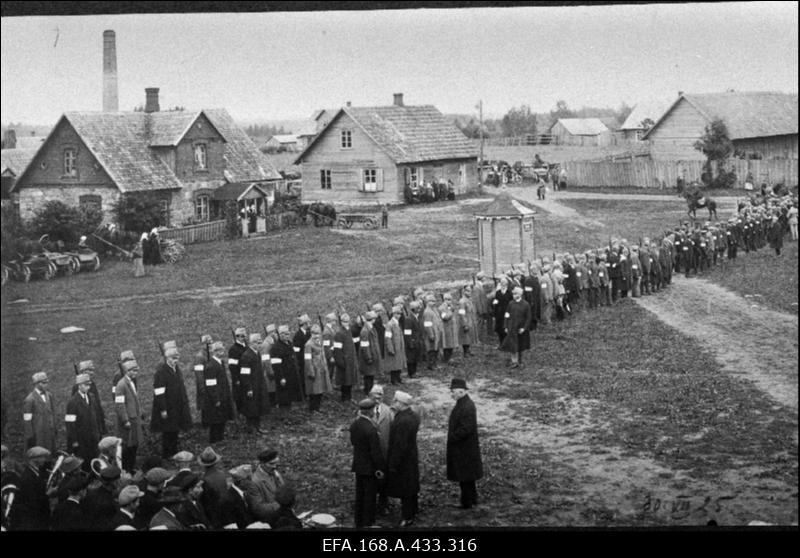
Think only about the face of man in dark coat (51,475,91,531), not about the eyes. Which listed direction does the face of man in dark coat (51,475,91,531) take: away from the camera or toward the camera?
away from the camera

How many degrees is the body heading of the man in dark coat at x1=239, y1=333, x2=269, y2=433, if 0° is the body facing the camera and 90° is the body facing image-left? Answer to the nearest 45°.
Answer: approximately 315°

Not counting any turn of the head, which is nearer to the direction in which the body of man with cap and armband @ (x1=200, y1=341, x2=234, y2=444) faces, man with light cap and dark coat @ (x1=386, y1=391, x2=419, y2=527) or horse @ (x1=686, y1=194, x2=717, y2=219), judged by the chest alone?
the man with light cap and dark coat

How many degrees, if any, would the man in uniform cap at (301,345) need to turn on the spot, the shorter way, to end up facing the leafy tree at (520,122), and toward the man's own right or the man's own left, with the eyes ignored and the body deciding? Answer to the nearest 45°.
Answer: approximately 135° to the man's own left
